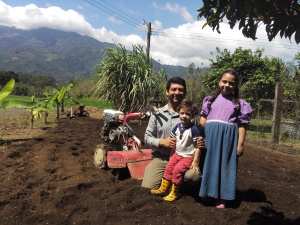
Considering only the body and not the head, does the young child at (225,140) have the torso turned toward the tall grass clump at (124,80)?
no

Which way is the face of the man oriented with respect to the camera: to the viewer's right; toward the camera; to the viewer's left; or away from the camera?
toward the camera

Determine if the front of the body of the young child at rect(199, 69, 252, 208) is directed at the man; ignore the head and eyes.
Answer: no

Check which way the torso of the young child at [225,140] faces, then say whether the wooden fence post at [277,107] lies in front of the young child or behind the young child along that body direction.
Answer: behind

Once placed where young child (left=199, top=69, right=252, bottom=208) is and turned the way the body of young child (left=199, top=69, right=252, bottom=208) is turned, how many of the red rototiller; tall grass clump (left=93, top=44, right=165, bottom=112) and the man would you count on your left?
0

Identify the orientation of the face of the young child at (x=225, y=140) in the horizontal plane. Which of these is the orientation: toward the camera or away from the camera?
toward the camera

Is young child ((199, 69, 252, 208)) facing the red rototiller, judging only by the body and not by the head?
no

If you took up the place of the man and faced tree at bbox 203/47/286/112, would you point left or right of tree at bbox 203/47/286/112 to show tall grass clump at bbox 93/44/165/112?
left

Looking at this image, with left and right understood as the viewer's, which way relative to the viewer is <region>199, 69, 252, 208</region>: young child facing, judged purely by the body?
facing the viewer

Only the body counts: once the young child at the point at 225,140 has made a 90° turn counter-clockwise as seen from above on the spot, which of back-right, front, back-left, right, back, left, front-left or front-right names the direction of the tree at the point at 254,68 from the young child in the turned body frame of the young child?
left
